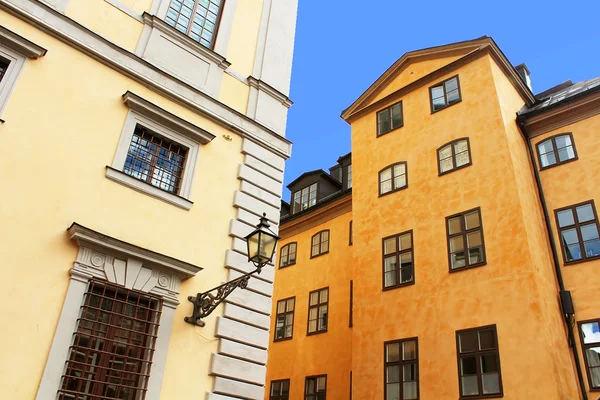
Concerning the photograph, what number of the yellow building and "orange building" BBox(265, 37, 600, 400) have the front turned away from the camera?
0

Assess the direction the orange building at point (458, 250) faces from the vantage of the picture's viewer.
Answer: facing the viewer and to the left of the viewer

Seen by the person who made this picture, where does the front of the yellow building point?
facing the viewer and to the right of the viewer

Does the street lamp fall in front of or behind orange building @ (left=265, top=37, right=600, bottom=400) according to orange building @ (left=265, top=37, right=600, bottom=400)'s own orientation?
in front

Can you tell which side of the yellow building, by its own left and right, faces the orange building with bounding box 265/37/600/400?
left

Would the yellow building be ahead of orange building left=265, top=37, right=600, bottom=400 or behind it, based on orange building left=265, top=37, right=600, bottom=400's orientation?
ahead
